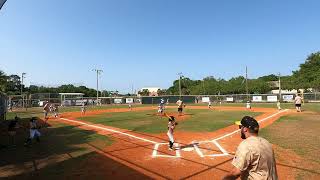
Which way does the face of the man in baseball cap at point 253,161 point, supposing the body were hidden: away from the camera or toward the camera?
away from the camera

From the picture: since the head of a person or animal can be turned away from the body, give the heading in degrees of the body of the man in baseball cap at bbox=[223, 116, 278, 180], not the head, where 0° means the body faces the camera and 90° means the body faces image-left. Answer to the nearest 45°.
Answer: approximately 135°
